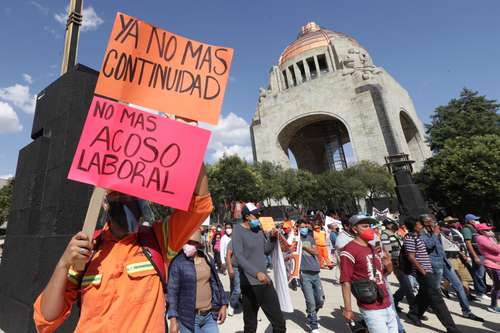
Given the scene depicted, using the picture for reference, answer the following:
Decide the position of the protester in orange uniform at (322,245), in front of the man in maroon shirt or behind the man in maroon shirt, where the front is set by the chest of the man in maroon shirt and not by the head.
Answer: behind

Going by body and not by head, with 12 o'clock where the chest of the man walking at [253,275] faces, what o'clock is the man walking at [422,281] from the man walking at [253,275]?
the man walking at [422,281] is roughly at 10 o'clock from the man walking at [253,275].

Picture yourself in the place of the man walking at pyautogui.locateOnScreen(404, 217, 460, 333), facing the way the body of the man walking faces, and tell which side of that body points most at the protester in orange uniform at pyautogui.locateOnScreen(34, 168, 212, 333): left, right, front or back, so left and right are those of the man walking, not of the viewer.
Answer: right

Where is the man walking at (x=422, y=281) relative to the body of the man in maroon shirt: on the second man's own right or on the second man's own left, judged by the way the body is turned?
on the second man's own left

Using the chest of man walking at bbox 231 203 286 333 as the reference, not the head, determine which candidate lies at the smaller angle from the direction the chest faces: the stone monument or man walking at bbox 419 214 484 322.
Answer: the man walking

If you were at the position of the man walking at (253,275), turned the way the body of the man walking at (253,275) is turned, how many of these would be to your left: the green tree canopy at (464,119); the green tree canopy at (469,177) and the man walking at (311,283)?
3
